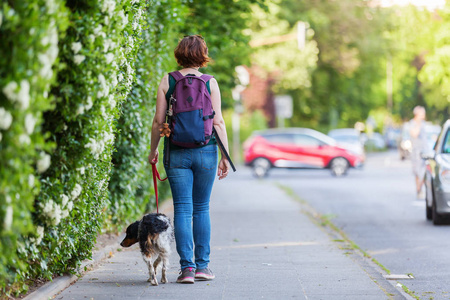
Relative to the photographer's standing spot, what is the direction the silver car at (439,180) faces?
facing the viewer

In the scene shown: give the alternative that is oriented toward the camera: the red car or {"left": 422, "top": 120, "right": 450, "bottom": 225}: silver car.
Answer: the silver car

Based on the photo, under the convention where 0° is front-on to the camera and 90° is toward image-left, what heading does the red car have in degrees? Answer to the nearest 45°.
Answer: approximately 270°

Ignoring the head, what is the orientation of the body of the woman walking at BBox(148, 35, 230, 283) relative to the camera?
away from the camera

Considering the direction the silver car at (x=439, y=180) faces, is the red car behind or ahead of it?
behind

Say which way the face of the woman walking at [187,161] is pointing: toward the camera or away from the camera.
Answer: away from the camera

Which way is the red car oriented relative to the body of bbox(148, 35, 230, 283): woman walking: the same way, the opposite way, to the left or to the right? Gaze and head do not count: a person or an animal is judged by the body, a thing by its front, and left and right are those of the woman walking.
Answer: to the right

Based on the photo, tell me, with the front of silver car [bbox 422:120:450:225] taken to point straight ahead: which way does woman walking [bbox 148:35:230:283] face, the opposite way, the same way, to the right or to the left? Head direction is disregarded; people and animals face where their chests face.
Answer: the opposite way

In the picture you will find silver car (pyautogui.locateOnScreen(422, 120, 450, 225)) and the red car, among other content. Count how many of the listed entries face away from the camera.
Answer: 0

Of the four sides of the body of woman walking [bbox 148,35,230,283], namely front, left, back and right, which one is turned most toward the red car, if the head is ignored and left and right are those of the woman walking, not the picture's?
front

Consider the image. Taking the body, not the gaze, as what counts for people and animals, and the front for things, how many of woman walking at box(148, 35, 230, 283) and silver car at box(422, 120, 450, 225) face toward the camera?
1

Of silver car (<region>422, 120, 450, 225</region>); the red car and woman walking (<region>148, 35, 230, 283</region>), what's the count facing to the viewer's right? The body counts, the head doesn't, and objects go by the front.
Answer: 1

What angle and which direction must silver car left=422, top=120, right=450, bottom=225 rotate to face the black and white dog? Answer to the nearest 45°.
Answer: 0° — it already faces it
